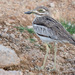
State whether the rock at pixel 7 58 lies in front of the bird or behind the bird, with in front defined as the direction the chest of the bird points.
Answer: in front

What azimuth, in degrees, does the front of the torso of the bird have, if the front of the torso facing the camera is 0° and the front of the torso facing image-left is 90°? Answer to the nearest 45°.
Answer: approximately 90°
